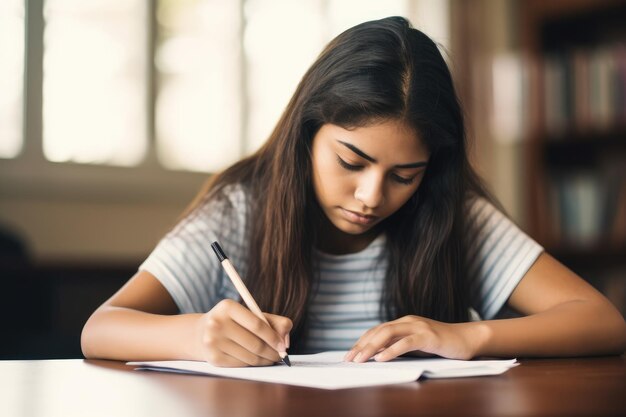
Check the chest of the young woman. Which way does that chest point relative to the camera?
toward the camera

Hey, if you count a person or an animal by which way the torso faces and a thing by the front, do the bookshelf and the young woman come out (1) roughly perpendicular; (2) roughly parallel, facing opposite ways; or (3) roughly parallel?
roughly parallel

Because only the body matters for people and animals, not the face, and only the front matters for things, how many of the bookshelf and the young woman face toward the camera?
2

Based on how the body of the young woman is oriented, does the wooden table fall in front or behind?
in front

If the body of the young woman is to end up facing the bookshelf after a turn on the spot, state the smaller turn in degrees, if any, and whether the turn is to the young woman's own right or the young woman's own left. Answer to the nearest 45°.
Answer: approximately 180°

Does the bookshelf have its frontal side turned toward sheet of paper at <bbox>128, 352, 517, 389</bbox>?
yes

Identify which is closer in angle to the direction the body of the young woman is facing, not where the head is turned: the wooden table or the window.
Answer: the wooden table

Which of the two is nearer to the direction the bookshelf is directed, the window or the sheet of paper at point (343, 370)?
the sheet of paper

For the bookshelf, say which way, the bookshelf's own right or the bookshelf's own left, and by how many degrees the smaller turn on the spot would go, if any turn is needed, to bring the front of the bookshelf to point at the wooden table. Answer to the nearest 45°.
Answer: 0° — it already faces it

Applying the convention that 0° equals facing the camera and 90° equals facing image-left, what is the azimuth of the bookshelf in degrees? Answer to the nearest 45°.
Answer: approximately 0°

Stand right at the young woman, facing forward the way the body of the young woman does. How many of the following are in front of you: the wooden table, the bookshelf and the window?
1

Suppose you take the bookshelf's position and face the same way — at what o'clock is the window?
The window is roughly at 2 o'clock from the bookshelf.

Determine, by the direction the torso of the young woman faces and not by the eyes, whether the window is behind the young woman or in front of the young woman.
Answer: behind

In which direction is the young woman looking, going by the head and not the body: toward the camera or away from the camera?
toward the camera
